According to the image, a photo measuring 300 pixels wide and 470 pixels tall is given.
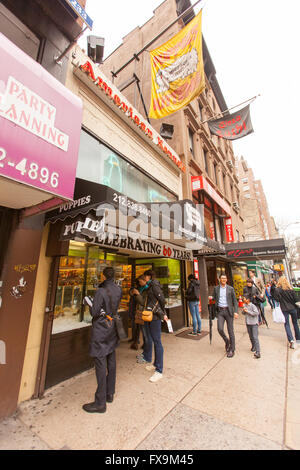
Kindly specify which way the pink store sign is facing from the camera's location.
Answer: facing the viewer and to the right of the viewer

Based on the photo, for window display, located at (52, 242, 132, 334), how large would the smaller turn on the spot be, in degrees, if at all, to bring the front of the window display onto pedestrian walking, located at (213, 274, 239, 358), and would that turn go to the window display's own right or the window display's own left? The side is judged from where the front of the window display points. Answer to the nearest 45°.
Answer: approximately 45° to the window display's own left

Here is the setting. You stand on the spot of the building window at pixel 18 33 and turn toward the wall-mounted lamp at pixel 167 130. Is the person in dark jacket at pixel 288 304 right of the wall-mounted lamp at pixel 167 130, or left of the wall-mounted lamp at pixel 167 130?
right

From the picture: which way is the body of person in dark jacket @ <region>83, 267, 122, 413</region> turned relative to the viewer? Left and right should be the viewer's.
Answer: facing away from the viewer and to the left of the viewer

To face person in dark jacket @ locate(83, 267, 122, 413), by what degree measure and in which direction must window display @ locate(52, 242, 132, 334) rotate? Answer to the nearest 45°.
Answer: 0° — it already faces them
